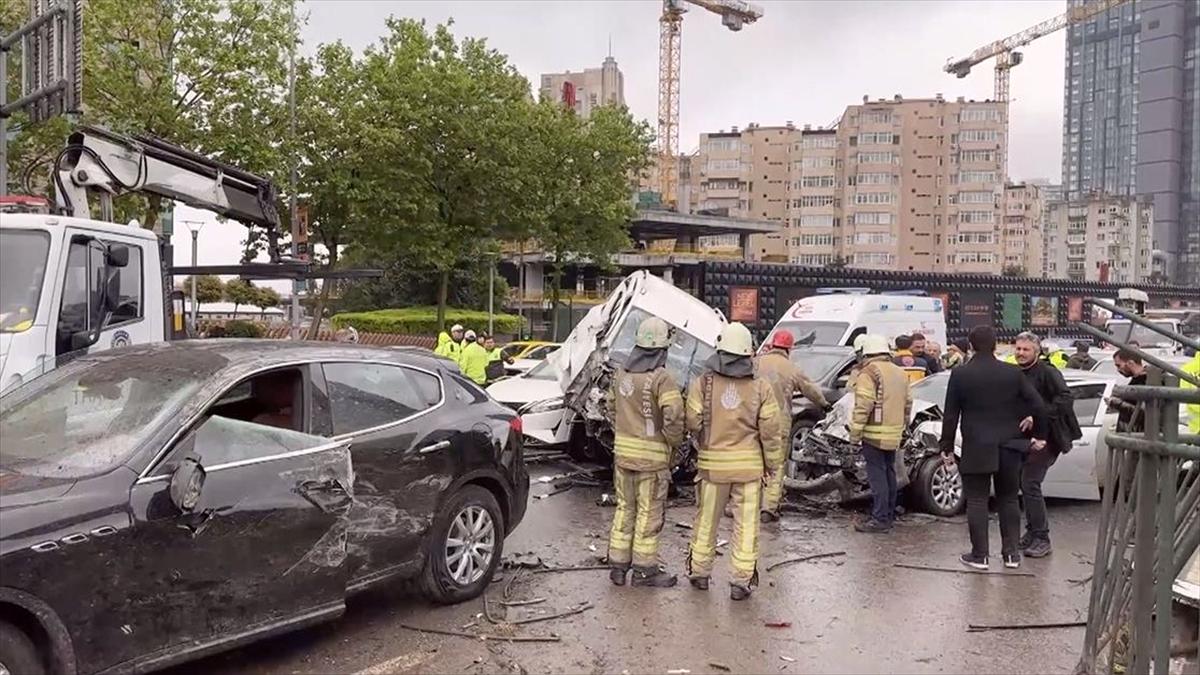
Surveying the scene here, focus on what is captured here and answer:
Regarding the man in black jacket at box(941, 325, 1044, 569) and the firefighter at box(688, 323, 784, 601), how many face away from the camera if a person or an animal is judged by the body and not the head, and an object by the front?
2

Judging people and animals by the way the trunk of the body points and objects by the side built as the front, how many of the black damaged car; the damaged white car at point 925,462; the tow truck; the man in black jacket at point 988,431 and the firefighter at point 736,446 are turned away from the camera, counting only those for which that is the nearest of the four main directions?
2

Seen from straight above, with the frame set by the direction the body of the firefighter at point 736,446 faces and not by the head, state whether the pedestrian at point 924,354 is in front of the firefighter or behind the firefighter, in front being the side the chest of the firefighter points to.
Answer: in front

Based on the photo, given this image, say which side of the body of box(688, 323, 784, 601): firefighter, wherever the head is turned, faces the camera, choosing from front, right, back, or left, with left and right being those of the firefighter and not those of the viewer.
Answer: back

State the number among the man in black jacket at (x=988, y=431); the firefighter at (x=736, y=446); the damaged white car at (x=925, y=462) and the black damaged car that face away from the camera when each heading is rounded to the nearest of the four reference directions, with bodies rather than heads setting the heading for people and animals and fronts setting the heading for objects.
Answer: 2

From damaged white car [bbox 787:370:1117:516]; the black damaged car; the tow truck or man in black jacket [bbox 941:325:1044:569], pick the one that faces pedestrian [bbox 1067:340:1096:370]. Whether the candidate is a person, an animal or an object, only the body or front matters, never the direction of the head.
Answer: the man in black jacket

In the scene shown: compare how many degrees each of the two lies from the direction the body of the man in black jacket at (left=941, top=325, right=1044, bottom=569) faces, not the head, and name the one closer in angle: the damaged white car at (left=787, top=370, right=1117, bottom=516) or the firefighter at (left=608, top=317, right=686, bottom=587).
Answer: the damaged white car

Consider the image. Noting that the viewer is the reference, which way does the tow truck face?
facing the viewer and to the left of the viewer

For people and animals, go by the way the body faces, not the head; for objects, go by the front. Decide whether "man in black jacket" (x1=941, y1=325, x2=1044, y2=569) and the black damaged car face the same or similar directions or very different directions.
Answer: very different directions

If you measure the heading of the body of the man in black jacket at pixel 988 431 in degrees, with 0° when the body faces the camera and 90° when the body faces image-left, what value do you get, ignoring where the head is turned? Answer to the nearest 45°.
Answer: approximately 180°

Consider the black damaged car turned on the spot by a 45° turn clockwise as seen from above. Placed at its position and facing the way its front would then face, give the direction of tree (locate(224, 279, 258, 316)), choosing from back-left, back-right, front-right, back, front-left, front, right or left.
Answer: right

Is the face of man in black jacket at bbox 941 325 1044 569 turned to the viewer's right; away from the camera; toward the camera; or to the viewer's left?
away from the camera

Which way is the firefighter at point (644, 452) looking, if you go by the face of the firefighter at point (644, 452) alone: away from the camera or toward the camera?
away from the camera

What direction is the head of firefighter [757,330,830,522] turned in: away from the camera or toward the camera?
away from the camera

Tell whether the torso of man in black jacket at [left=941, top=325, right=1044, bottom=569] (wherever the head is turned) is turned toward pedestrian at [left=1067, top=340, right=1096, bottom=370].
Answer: yes
